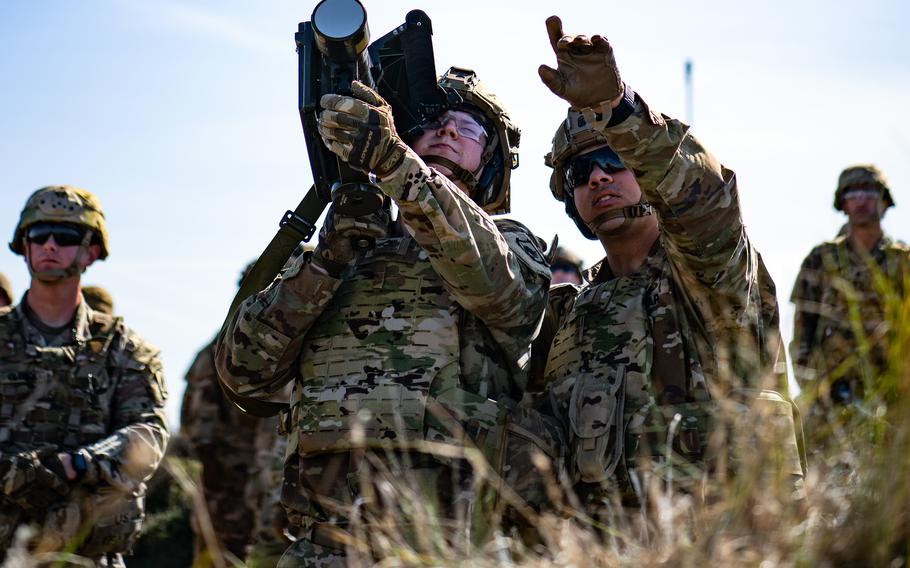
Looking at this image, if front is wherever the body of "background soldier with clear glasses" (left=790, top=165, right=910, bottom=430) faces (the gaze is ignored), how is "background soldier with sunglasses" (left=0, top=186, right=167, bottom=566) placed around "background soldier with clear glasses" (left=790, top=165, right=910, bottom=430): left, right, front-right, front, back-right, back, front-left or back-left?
front-right

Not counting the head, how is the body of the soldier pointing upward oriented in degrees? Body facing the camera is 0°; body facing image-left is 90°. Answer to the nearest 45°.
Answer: approximately 45°

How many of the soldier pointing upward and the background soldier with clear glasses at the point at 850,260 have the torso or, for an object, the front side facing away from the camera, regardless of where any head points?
0

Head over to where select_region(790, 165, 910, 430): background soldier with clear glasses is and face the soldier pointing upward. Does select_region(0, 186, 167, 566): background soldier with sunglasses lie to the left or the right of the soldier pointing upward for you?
right

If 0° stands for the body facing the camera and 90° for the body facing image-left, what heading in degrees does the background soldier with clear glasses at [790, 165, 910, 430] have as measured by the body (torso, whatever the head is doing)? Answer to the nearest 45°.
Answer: approximately 0°

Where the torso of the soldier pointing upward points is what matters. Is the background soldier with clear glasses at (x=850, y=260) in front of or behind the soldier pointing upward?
behind

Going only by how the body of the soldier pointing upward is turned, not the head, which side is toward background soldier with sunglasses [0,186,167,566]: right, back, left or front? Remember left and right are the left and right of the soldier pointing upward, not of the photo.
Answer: right

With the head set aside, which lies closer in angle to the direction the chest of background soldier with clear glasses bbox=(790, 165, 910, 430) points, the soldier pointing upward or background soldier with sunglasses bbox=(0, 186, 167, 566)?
the soldier pointing upward

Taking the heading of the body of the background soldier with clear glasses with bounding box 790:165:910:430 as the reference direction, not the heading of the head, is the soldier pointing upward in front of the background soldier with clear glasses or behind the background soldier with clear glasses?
in front
